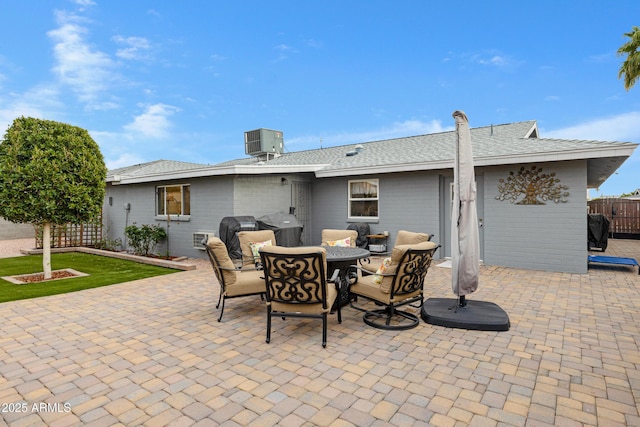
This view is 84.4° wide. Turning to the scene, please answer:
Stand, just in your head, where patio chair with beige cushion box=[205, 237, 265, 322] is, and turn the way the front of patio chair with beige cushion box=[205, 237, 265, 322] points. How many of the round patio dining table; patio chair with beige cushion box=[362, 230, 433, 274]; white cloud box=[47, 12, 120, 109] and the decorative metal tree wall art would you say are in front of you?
3

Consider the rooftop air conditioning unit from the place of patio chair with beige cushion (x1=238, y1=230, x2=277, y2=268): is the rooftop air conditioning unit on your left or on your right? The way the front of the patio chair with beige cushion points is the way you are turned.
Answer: on your left

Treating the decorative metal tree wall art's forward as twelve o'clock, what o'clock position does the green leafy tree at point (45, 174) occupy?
The green leafy tree is roughly at 2 o'clock from the decorative metal tree wall art.

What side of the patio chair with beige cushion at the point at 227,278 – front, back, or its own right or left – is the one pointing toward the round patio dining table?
front

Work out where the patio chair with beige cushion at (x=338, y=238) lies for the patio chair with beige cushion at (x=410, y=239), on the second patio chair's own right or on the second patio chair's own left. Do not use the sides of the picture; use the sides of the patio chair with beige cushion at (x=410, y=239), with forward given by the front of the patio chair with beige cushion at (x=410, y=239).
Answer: on the second patio chair's own right

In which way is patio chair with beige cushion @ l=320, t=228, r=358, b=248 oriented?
toward the camera

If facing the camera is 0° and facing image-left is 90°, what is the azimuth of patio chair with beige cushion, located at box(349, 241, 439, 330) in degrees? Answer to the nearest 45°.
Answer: approximately 135°

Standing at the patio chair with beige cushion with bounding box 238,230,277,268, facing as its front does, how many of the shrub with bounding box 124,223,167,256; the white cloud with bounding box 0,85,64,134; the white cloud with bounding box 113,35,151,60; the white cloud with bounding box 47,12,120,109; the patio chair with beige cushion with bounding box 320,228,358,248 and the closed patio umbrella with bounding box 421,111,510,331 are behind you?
4

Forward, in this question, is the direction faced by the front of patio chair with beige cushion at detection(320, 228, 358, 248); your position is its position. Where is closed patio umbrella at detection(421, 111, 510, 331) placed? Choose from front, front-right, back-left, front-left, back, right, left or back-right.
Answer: front-left

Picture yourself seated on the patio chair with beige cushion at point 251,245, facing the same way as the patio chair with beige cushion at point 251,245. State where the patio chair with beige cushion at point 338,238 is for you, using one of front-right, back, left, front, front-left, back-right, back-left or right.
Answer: front-left

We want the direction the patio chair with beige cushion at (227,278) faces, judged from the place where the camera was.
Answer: facing to the right of the viewer

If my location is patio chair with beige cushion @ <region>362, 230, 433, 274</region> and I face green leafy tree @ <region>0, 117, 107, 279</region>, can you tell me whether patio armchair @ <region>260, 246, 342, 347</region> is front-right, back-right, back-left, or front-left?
front-left

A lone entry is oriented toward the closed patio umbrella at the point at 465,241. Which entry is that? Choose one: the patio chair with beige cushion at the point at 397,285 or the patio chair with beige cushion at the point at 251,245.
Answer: the patio chair with beige cushion at the point at 251,245

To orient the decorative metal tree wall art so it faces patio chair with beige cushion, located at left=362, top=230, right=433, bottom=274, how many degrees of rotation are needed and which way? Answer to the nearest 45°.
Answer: approximately 45° to its right

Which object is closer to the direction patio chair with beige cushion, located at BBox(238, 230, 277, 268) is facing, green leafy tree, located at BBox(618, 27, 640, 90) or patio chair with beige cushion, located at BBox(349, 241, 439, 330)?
the patio chair with beige cushion

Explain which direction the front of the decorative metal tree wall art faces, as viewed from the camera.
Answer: facing the viewer

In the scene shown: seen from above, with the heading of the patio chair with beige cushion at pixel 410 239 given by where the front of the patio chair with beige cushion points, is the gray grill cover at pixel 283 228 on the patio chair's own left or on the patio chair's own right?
on the patio chair's own right

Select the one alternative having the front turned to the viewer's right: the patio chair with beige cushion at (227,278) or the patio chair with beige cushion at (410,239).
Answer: the patio chair with beige cushion at (227,278)

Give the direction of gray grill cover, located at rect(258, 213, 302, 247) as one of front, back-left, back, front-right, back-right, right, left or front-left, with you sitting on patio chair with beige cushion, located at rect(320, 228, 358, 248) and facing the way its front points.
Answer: back-right
